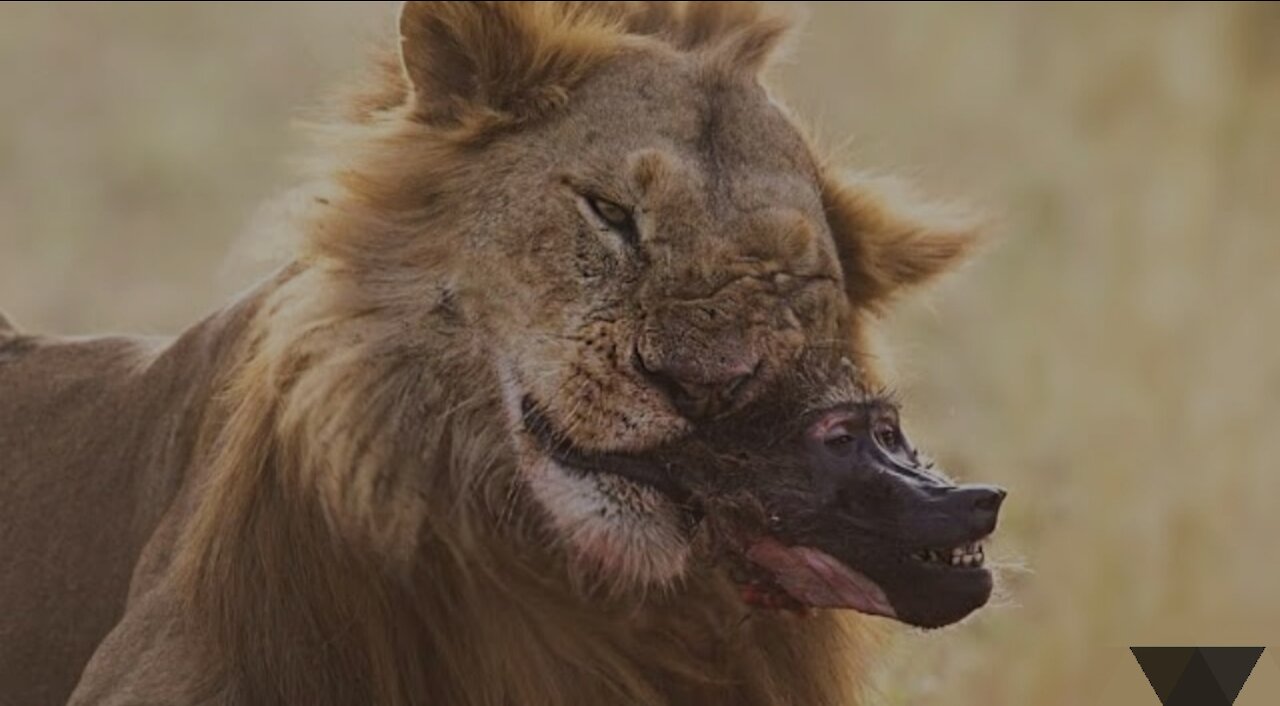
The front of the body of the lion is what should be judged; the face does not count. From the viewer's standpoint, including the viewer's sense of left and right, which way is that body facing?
facing the viewer and to the right of the viewer
